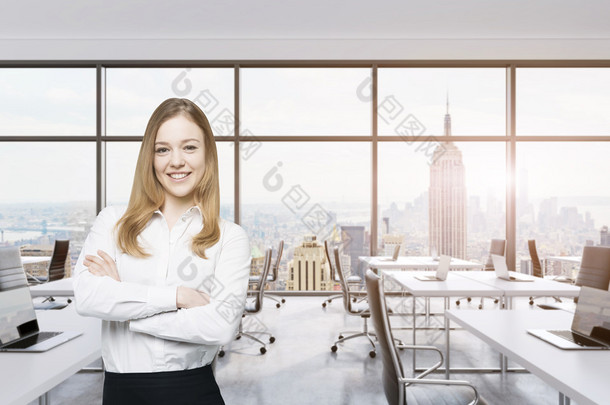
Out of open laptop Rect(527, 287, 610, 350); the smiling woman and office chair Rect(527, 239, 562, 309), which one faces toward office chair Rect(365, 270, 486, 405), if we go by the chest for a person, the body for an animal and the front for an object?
the open laptop

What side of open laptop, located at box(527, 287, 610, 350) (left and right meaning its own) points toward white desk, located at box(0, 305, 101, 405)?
front

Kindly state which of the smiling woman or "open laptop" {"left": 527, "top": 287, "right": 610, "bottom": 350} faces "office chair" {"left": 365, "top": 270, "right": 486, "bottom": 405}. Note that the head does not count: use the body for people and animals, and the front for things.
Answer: the open laptop

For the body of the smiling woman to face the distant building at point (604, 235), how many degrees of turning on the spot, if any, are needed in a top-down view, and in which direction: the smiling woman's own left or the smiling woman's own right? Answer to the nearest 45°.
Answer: approximately 135° to the smiling woman's own left

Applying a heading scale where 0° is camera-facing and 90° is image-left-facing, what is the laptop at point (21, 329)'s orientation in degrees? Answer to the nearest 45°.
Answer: approximately 315°

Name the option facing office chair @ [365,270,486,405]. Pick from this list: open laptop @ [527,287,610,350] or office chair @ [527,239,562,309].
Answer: the open laptop

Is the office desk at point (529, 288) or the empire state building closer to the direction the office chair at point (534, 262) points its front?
the office desk

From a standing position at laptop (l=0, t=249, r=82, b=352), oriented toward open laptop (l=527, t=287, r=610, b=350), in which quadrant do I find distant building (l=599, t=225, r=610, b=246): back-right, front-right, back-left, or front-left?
front-left

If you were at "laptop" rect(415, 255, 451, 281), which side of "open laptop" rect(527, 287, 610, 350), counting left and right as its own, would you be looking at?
right

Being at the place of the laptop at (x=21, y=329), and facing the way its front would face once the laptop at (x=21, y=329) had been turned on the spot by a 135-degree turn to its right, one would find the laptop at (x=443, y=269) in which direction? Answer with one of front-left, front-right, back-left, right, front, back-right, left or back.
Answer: back

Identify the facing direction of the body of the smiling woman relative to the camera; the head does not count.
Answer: toward the camera
